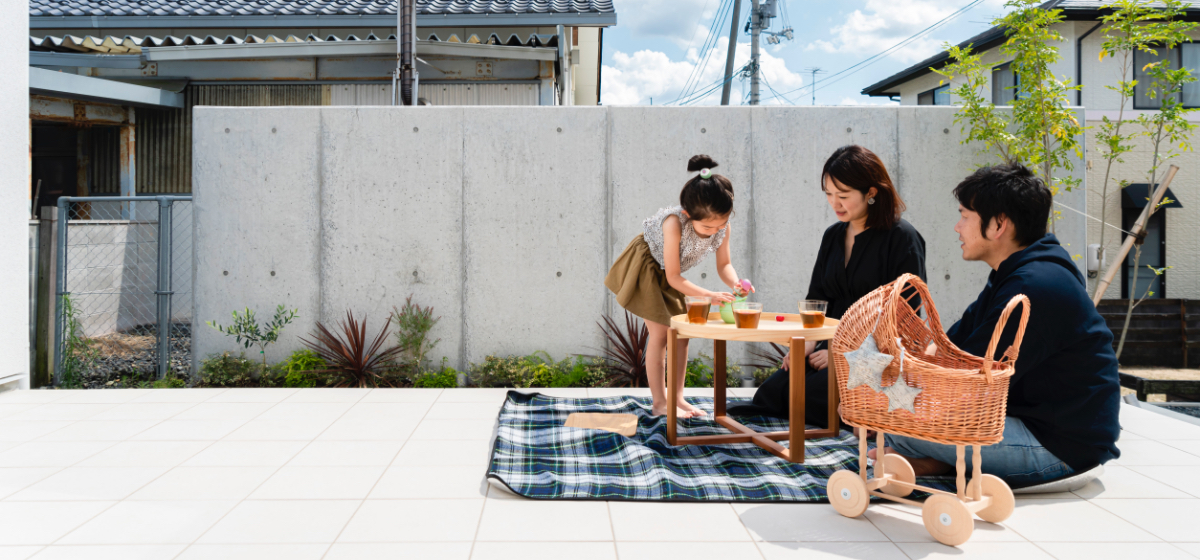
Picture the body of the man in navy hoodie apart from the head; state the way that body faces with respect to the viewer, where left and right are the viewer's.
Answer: facing to the left of the viewer

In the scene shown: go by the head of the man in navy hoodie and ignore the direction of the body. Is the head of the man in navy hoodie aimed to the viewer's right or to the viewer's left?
to the viewer's left

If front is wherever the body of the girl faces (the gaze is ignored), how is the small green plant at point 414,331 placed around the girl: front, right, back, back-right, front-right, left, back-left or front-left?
back

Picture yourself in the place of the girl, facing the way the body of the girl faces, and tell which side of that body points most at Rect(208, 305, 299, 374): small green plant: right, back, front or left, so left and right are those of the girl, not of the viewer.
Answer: back

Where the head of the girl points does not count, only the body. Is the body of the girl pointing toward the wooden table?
yes

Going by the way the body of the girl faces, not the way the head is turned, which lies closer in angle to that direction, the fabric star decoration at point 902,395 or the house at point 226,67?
the fabric star decoration

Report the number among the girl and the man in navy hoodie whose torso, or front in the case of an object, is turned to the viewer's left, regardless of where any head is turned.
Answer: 1

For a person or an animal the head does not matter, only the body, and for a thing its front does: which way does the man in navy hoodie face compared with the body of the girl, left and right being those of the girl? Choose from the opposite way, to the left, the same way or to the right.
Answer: the opposite way

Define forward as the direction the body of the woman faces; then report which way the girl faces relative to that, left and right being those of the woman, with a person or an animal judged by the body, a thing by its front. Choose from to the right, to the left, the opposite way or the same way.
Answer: to the left

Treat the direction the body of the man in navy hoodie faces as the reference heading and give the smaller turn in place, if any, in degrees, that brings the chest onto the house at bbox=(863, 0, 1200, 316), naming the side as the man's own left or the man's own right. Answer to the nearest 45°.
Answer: approximately 90° to the man's own right

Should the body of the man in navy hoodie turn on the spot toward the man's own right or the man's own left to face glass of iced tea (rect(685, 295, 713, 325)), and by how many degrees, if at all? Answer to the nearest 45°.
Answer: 0° — they already face it

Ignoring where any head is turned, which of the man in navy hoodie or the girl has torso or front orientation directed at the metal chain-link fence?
the man in navy hoodie

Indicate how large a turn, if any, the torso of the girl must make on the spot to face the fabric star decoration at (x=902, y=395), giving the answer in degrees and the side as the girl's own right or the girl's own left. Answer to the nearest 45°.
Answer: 0° — they already face it
